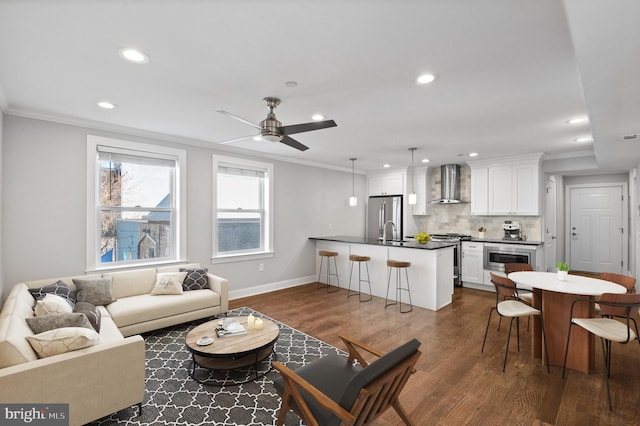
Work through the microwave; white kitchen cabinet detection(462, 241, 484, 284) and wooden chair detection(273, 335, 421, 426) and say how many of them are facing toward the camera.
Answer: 2

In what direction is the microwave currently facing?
toward the camera

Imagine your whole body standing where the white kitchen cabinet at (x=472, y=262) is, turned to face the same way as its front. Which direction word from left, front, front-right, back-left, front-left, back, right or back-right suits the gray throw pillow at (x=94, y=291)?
front-right

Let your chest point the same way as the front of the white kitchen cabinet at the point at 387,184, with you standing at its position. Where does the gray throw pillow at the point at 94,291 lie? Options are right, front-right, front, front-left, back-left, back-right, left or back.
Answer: front

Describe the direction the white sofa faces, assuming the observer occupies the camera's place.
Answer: facing the viewer and to the right of the viewer

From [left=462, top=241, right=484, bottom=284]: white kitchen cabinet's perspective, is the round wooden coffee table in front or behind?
in front

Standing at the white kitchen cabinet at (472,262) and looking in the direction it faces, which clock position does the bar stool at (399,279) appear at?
The bar stool is roughly at 1 o'clock from the white kitchen cabinet.

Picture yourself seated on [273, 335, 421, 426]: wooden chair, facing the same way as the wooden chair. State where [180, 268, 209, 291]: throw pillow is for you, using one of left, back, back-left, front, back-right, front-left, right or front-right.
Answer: front

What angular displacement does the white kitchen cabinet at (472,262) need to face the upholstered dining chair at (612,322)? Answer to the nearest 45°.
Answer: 0° — it already faces it

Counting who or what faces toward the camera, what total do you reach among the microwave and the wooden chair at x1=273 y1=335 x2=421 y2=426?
1

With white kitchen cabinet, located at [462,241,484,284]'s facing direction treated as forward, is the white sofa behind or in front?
in front

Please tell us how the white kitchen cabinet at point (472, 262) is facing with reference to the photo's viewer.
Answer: facing the viewer

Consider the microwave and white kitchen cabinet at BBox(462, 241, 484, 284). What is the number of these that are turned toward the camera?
2

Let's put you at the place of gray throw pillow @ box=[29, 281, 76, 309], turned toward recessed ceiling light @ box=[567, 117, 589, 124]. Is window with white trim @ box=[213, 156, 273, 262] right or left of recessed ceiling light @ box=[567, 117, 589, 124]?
left

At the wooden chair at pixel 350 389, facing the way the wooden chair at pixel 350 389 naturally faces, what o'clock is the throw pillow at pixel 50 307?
The throw pillow is roughly at 11 o'clock from the wooden chair.

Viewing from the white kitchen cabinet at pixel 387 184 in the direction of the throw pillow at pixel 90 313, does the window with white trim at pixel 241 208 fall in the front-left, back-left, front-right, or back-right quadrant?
front-right

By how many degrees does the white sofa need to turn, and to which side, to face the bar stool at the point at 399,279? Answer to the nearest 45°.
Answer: approximately 45° to its left

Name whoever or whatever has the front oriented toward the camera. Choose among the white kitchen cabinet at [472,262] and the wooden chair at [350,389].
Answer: the white kitchen cabinet

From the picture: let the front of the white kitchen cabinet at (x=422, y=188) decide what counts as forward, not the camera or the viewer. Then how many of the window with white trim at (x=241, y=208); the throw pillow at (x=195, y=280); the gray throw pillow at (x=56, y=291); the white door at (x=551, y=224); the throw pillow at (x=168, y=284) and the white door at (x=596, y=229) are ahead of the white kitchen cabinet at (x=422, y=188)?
4

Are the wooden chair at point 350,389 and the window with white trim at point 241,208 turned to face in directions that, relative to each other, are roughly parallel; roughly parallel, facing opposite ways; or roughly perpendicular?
roughly parallel, facing opposite ways

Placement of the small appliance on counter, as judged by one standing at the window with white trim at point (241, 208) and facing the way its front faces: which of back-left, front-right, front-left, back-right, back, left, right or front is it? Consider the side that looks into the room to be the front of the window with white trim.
front-left
